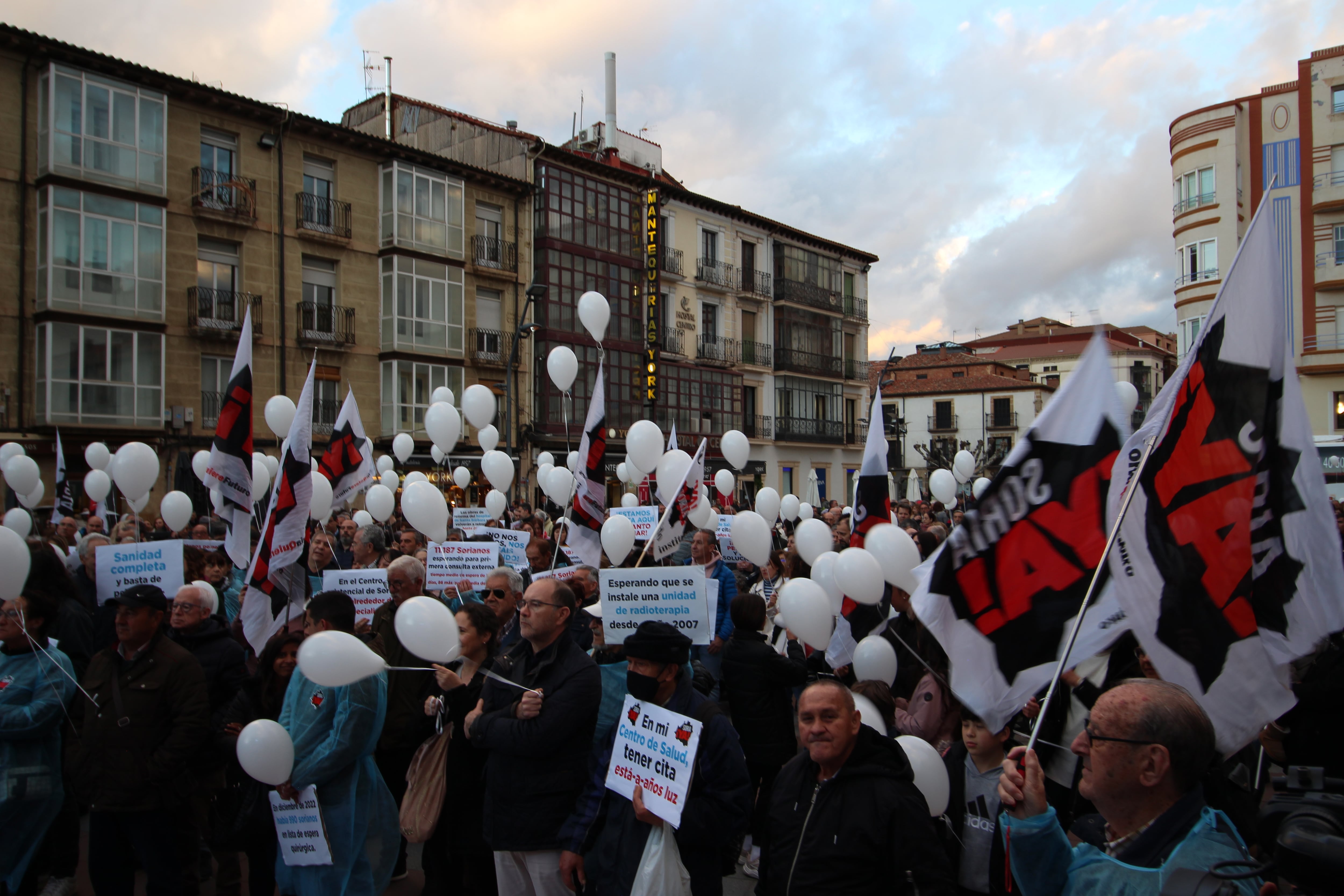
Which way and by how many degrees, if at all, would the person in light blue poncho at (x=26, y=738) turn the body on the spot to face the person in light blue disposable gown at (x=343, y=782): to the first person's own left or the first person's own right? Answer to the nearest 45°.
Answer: approximately 90° to the first person's own left

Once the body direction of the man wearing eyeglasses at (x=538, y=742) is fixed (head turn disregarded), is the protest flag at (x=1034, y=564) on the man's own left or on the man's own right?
on the man's own left

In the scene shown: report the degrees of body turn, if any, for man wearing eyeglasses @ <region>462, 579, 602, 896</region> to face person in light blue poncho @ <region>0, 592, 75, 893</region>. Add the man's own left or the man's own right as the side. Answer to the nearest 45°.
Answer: approximately 90° to the man's own right

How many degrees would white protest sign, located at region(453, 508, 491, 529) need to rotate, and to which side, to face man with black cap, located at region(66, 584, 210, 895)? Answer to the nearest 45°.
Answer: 0° — it already faces them

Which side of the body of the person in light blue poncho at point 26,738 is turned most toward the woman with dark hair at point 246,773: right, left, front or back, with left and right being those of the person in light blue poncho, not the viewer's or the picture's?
left

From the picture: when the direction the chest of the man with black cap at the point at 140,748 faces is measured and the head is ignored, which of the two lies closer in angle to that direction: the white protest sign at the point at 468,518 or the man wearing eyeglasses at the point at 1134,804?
the man wearing eyeglasses

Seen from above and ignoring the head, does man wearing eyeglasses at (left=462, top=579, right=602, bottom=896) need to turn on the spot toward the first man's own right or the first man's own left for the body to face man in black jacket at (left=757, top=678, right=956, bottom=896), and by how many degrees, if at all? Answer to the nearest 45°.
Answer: approximately 90° to the first man's own left

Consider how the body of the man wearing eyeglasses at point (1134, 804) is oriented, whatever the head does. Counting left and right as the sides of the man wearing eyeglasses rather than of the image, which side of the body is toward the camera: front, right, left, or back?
left

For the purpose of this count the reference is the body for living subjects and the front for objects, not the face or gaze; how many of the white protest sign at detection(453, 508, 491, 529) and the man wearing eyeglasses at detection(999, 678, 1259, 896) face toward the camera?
1

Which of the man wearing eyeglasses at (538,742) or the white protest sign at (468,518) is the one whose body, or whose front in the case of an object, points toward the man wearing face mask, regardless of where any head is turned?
the white protest sign

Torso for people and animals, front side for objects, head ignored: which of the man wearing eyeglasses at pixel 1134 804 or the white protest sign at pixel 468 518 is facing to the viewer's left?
the man wearing eyeglasses

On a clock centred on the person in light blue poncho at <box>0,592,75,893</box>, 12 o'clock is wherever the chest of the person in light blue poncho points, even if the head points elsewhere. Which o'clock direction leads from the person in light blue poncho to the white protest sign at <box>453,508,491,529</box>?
The white protest sign is roughly at 6 o'clock from the person in light blue poncho.
